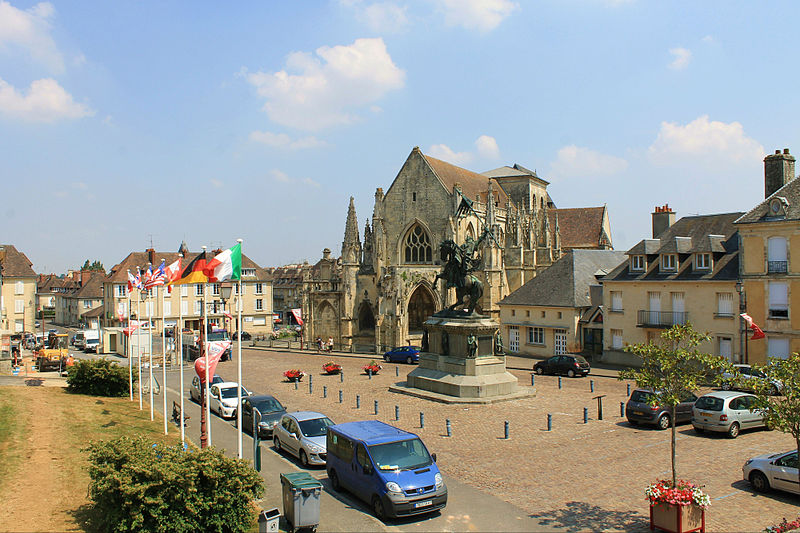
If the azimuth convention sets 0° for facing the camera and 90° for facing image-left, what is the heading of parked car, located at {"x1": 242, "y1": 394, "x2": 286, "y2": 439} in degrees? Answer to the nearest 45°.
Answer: approximately 315°

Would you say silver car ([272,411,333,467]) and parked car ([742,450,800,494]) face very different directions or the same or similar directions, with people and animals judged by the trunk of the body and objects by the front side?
very different directions

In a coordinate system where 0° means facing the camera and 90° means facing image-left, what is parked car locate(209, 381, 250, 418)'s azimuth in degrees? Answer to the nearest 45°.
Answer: approximately 315°

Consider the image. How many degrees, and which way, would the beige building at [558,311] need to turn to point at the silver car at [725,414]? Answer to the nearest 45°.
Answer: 0° — it already faces it

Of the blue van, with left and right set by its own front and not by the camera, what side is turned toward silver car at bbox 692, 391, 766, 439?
left

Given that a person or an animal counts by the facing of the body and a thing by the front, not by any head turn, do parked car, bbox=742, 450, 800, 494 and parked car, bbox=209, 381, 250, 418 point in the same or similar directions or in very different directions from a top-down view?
very different directions

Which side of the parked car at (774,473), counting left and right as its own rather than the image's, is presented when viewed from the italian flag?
front

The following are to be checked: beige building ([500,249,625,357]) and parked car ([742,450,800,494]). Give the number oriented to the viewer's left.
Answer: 1
